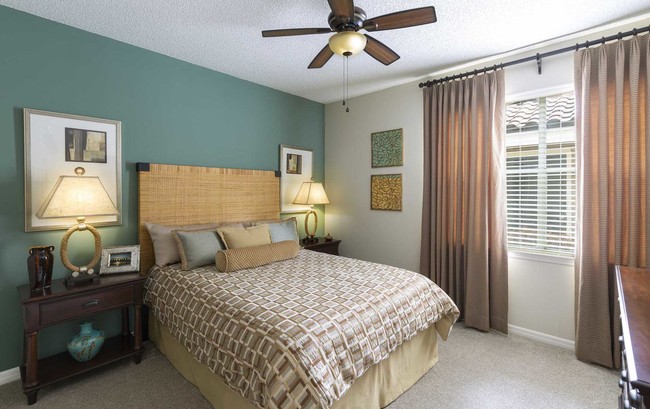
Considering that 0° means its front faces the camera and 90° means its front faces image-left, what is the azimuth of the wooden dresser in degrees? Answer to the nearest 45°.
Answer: approximately 90°

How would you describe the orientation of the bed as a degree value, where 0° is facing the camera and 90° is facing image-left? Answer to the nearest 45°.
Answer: approximately 315°

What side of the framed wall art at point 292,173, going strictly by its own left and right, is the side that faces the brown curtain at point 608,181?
front

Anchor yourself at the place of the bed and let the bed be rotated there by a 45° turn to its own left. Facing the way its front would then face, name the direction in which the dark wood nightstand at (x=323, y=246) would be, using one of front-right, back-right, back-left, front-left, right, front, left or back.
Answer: left

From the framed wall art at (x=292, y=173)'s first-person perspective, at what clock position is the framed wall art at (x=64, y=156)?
the framed wall art at (x=64, y=156) is roughly at 3 o'clock from the framed wall art at (x=292, y=173).

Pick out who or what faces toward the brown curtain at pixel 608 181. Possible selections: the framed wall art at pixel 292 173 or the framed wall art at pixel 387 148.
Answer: the framed wall art at pixel 292 173

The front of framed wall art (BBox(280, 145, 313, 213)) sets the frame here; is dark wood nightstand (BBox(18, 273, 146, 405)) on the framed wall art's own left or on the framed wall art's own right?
on the framed wall art's own right

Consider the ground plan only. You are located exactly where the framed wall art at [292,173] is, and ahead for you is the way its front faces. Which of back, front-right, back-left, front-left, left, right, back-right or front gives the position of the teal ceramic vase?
right

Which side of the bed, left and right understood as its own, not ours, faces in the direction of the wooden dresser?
front

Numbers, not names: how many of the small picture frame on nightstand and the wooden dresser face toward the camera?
1

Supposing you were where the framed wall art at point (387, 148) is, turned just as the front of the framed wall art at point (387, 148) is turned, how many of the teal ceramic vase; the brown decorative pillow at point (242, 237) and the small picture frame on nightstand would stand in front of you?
3

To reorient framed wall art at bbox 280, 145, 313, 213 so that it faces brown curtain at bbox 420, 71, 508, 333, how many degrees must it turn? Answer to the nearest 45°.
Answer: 0° — it already faces it

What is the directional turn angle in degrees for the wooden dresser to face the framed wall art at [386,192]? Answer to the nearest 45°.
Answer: approximately 45° to its right

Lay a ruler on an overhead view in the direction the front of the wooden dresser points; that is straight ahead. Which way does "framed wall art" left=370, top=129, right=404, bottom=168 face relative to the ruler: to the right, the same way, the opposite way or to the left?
to the left

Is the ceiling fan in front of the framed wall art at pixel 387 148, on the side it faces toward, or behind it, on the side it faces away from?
in front
